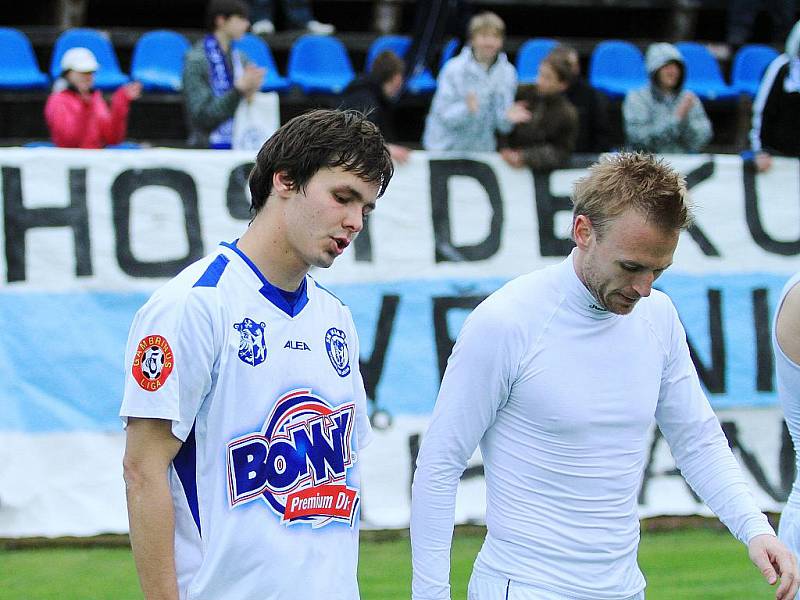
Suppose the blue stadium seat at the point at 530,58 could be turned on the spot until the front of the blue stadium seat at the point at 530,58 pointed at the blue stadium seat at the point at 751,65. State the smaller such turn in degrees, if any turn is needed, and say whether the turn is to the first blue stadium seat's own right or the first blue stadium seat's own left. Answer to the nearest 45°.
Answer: approximately 135° to the first blue stadium seat's own left

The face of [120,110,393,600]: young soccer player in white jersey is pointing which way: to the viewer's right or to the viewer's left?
to the viewer's right

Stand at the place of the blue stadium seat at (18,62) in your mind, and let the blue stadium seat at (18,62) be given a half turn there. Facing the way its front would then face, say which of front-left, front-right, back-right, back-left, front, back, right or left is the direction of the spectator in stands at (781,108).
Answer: back-right

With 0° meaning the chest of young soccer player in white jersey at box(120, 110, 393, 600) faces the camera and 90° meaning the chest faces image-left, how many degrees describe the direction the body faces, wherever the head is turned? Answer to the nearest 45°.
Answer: approximately 315°

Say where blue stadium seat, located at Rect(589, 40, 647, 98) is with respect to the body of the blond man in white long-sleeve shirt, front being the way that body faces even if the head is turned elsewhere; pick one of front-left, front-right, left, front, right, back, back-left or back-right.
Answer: back-left
